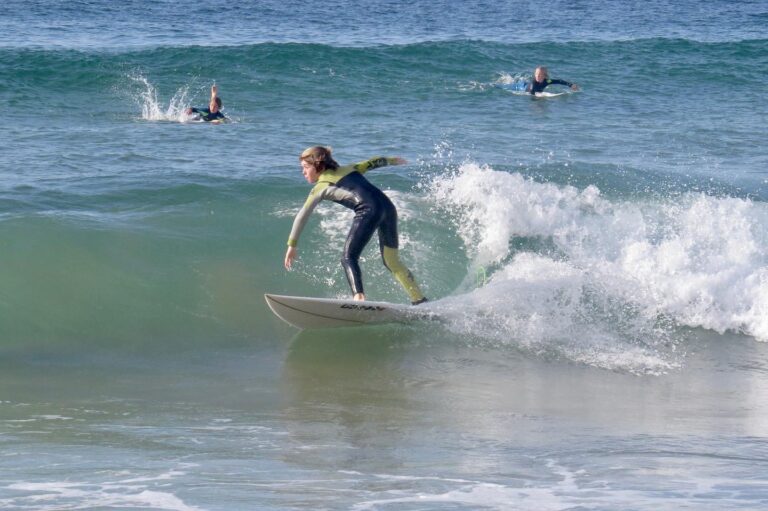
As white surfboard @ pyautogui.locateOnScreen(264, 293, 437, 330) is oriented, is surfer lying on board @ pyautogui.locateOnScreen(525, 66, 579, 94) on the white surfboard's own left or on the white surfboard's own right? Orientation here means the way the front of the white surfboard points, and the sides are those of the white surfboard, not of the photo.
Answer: on the white surfboard's own right

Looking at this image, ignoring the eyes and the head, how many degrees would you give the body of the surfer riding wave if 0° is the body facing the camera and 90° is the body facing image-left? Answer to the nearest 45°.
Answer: approximately 90°

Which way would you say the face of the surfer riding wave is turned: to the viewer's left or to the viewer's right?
to the viewer's left

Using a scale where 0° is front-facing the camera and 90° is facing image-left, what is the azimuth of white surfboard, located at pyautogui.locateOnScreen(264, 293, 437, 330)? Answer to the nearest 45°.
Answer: approximately 90°

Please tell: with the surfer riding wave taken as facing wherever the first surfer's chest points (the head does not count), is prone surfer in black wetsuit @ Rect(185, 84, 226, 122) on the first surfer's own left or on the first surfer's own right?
on the first surfer's own right
